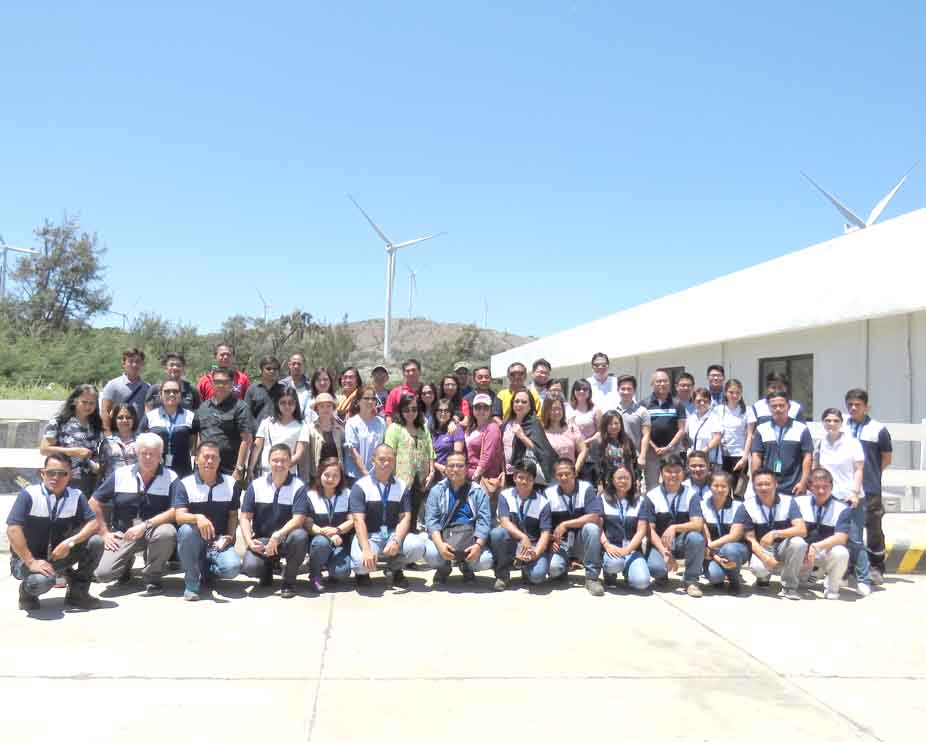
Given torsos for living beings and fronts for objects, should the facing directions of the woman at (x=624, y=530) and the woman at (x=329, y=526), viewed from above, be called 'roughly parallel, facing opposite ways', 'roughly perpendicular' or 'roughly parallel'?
roughly parallel

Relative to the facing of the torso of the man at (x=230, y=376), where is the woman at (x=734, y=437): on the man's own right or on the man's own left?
on the man's own left

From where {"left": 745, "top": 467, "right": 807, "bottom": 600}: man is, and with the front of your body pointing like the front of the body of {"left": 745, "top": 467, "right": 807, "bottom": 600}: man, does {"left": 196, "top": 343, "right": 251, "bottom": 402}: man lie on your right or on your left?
on your right

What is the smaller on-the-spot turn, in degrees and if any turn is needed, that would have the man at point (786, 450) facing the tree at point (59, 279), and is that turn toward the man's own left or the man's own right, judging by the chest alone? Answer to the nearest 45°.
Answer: approximately 135° to the man's own right

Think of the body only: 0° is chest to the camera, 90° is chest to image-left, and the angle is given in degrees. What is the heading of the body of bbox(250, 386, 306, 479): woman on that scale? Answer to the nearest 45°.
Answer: approximately 0°

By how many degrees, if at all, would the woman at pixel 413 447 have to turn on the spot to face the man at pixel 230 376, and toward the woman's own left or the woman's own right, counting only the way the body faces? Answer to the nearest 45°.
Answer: approximately 90° to the woman's own right

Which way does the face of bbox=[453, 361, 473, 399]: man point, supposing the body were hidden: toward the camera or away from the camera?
toward the camera

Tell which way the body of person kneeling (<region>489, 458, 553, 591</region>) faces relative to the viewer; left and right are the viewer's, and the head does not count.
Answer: facing the viewer

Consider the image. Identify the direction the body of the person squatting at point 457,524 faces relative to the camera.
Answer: toward the camera

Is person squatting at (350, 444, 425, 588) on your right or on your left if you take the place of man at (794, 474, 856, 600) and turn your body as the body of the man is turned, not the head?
on your right

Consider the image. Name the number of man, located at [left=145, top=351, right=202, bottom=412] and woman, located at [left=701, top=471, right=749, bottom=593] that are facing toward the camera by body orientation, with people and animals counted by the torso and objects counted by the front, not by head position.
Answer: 2

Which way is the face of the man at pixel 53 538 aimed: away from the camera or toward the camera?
toward the camera

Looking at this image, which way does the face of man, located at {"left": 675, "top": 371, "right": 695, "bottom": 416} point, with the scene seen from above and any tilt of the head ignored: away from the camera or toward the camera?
toward the camera

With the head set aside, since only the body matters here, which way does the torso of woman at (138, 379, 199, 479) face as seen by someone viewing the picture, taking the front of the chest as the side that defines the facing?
toward the camera

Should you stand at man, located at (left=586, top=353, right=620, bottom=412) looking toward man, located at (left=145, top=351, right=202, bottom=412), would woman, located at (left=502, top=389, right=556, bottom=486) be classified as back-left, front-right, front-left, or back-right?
front-left
